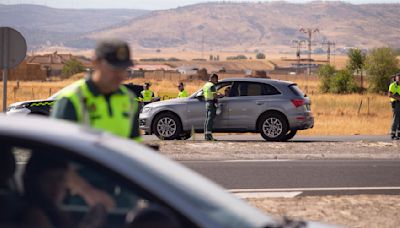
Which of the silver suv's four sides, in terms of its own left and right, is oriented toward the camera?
left

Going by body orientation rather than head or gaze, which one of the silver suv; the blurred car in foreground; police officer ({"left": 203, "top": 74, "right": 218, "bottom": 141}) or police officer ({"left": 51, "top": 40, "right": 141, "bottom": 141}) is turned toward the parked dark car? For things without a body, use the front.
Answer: the silver suv

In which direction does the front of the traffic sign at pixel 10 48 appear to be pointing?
away from the camera

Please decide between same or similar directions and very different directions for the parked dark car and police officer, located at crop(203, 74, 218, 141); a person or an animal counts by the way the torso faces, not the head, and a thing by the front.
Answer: very different directions

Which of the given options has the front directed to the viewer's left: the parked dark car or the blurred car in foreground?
the parked dark car

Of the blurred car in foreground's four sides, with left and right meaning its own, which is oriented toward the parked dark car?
left

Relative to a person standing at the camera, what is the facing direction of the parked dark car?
facing to the left of the viewer

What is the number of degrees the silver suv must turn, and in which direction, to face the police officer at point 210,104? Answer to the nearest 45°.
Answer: approximately 45° to its left
